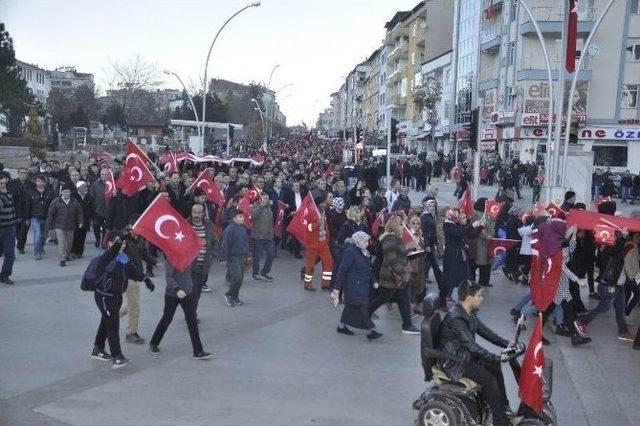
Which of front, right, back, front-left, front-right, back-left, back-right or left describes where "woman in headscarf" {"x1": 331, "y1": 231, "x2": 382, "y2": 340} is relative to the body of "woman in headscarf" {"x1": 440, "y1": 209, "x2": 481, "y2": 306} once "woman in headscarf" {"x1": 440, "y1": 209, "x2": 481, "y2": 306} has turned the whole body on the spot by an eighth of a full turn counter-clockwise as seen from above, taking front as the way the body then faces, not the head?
back

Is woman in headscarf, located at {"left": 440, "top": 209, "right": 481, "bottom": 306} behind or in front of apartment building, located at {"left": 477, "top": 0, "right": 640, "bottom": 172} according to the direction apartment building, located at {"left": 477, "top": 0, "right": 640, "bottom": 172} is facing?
in front

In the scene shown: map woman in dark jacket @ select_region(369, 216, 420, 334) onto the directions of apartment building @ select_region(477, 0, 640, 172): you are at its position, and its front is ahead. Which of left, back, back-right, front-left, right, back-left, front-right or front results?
front

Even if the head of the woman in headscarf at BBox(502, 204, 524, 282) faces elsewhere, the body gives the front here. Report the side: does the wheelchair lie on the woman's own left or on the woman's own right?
on the woman's own right

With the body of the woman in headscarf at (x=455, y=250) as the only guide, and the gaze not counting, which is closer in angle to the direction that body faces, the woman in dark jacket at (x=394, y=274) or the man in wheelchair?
the man in wheelchair

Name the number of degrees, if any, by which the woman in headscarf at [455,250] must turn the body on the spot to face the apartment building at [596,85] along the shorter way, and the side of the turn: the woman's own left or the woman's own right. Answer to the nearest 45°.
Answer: approximately 90° to the woman's own left
